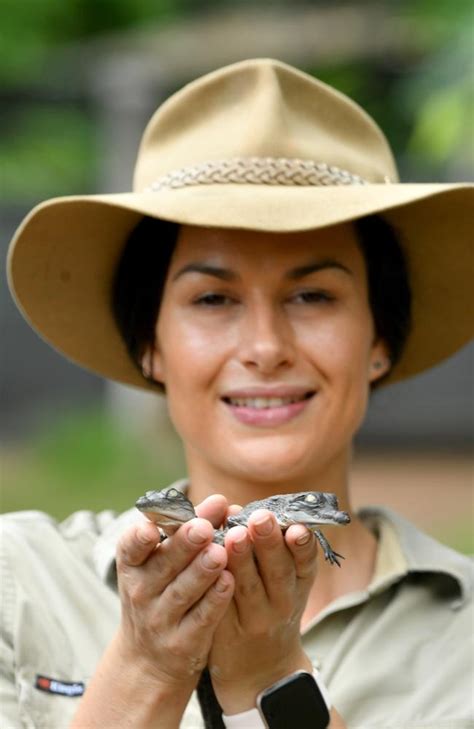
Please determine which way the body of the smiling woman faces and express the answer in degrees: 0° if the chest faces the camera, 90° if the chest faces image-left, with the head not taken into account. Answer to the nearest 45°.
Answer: approximately 0°
